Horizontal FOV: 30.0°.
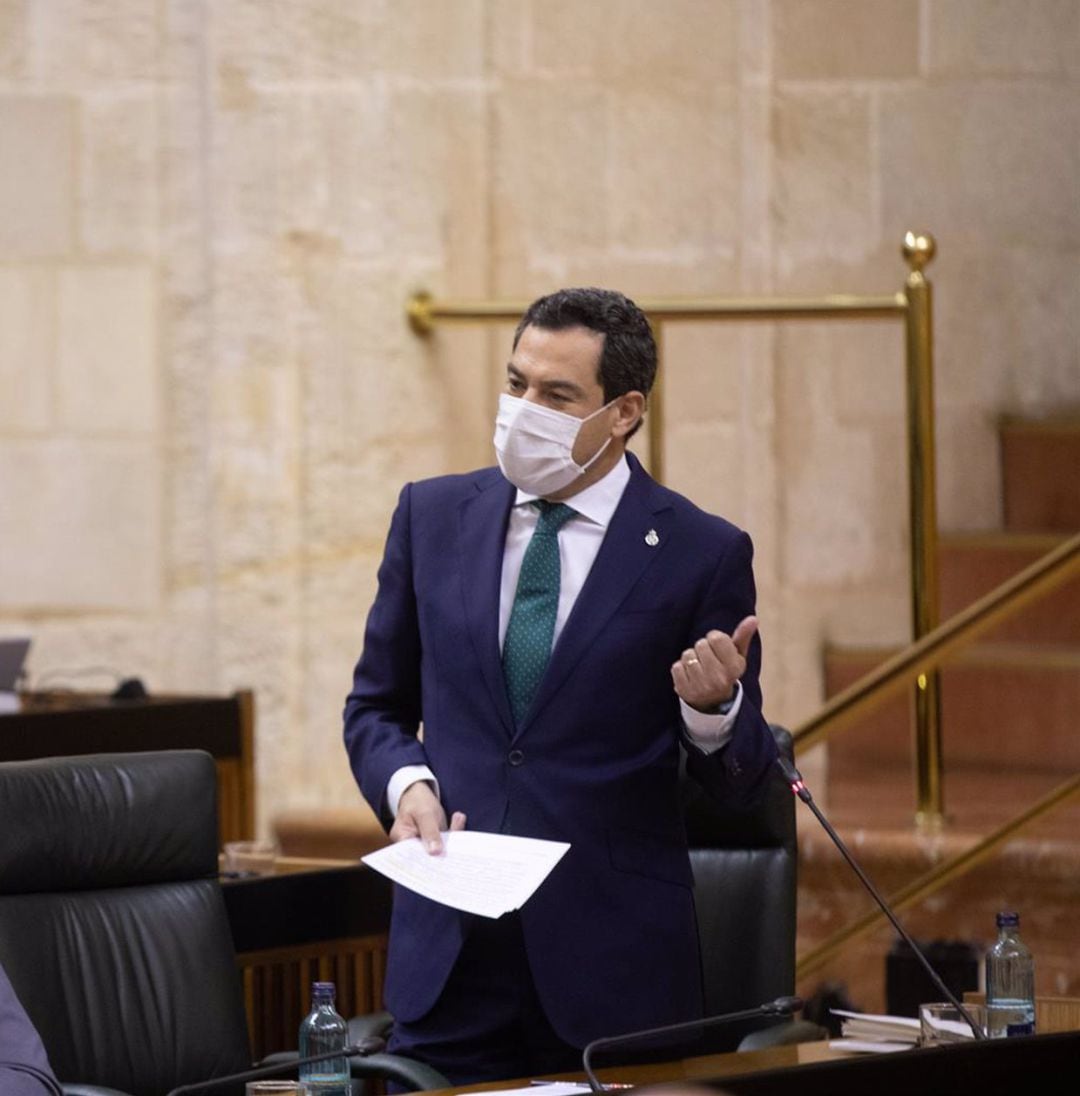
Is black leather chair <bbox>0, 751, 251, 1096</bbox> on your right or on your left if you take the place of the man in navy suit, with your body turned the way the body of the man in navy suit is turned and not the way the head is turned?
on your right

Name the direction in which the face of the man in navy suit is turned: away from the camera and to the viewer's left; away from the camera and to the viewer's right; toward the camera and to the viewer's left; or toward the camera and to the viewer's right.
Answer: toward the camera and to the viewer's left

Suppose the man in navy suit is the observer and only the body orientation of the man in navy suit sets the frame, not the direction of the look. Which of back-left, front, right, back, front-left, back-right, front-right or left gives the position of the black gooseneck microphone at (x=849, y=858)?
left

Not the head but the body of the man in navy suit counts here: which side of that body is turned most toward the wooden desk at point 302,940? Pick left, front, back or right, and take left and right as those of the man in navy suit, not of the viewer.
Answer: right

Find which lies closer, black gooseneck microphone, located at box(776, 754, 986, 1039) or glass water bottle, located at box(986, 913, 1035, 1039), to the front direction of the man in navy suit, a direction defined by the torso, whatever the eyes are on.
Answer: the black gooseneck microphone

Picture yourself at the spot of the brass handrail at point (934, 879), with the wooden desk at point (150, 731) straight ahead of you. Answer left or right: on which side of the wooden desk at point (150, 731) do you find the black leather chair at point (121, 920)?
left

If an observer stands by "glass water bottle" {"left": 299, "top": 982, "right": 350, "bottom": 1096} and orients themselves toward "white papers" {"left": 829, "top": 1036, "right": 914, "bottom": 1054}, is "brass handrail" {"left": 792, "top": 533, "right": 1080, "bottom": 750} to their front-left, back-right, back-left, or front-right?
front-left

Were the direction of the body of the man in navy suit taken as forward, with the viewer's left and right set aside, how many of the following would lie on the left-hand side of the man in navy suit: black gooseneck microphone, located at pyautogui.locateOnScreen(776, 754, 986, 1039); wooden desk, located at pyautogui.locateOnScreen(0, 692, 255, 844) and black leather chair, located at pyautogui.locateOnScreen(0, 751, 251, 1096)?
1

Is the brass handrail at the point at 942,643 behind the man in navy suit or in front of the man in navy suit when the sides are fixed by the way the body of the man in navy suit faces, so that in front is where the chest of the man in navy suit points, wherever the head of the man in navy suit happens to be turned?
behind

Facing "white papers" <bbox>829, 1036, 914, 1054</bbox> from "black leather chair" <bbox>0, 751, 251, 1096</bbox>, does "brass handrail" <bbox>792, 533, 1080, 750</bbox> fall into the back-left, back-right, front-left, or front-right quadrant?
front-left

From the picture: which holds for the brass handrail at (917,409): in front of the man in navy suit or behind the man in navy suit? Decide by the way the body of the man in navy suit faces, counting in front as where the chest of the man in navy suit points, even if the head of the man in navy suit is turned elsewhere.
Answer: behind

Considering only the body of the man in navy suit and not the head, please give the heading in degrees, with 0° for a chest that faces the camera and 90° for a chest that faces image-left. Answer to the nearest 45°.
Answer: approximately 45°

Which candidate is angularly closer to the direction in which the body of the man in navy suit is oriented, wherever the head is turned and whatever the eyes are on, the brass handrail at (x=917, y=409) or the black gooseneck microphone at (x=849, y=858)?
the black gooseneck microphone
